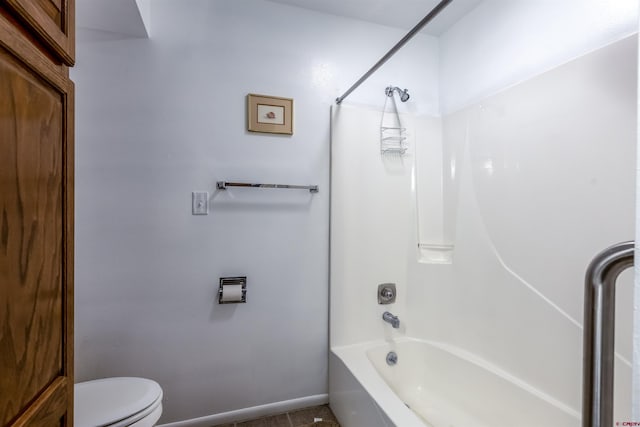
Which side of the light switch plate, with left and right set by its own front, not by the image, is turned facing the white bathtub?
left

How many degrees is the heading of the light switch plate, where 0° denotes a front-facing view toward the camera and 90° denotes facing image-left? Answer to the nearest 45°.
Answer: approximately 0°

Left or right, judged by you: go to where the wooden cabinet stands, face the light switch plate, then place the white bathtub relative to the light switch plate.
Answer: right

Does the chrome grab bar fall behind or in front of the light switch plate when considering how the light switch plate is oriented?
in front

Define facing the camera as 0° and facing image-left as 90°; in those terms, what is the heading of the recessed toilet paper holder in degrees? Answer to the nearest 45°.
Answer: approximately 0°

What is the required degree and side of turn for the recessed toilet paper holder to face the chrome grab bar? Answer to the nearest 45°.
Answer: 0° — it already faces it
